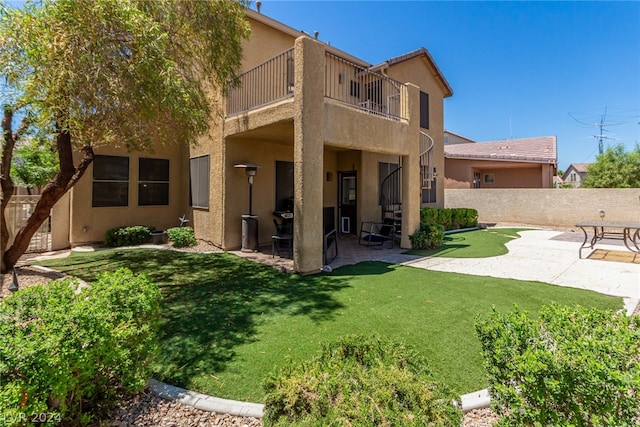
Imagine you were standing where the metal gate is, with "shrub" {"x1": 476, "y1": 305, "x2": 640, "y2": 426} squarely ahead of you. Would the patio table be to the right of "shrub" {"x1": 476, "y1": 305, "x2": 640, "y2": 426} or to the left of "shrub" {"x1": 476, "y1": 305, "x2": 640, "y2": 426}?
left

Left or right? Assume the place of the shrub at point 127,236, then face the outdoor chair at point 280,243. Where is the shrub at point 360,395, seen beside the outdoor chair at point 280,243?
right
